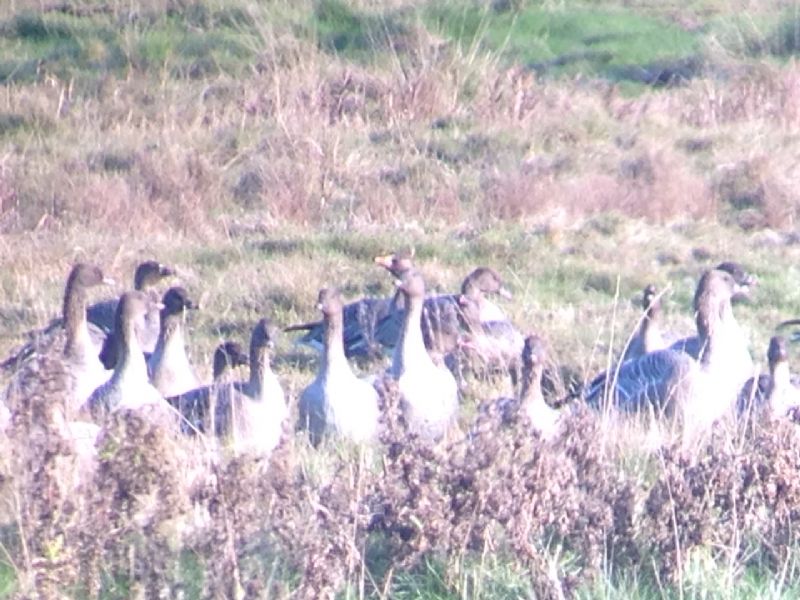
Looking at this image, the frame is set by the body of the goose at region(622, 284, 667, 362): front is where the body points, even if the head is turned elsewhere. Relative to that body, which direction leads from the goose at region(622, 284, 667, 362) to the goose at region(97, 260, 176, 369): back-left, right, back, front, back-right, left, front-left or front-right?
back-right

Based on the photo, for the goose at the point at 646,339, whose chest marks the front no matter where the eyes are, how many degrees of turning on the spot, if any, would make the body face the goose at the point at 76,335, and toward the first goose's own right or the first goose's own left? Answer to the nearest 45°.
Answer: approximately 135° to the first goose's own right

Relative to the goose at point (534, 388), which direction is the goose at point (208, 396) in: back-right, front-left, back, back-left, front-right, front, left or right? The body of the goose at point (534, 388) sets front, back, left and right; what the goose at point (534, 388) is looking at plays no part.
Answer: back-right

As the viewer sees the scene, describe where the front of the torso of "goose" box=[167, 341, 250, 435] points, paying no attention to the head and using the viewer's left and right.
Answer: facing to the right of the viewer

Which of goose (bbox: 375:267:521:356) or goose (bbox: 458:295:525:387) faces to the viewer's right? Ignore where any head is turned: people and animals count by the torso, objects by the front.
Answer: goose (bbox: 375:267:521:356)

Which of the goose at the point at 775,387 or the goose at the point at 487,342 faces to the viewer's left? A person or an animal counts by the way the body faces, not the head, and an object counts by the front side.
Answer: the goose at the point at 487,342

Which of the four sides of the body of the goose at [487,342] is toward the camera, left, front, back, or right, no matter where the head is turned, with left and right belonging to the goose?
left

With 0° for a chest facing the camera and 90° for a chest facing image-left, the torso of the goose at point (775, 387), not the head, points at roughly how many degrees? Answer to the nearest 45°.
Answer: approximately 315°

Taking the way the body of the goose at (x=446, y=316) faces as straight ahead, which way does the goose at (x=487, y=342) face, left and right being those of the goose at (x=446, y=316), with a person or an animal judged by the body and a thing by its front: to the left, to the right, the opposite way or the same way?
the opposite way
